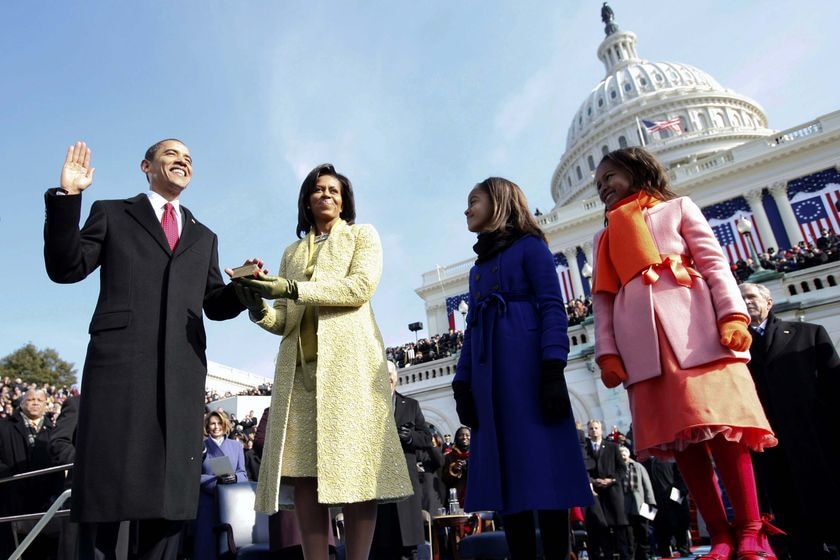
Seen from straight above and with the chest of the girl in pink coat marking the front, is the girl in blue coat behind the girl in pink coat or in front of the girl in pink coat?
in front

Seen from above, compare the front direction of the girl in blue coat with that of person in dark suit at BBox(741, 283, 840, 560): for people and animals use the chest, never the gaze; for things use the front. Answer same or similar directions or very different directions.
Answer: same or similar directions

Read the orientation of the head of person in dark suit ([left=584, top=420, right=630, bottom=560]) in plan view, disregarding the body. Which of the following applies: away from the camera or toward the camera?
toward the camera

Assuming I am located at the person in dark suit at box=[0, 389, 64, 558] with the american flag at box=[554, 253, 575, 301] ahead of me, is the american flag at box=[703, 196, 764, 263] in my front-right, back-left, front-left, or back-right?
front-right

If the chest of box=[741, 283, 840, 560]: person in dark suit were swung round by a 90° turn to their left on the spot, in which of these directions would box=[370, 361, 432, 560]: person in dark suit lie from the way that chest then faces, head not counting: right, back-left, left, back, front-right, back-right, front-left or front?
back-right

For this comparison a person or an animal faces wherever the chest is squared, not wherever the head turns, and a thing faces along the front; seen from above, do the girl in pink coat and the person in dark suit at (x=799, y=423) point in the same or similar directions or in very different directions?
same or similar directions

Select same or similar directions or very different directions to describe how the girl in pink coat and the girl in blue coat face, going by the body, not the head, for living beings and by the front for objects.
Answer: same or similar directions

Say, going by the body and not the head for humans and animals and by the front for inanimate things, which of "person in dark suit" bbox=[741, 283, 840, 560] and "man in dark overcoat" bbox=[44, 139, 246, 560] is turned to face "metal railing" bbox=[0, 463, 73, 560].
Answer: the person in dark suit

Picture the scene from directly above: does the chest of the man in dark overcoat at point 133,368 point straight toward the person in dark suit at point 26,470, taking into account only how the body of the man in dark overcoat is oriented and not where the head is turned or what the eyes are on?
no

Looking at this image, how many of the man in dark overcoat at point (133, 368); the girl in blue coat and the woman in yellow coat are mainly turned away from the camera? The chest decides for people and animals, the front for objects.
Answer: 0

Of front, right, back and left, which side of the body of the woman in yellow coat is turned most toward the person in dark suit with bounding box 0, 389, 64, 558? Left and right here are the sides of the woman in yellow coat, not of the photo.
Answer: right

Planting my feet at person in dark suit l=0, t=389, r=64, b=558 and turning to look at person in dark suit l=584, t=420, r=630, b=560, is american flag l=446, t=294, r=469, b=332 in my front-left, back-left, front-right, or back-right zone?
front-left

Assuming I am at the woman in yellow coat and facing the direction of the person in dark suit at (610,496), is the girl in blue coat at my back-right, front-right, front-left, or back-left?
front-right

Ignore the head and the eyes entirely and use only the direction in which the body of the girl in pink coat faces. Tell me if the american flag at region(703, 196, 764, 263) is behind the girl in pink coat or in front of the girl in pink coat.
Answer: behind

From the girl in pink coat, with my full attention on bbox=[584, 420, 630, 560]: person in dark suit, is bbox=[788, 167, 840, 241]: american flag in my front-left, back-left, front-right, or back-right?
front-right

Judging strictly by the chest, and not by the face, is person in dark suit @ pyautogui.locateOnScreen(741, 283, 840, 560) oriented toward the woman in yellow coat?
yes

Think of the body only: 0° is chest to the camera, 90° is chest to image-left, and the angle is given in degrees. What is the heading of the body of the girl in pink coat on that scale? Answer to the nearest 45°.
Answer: approximately 45°

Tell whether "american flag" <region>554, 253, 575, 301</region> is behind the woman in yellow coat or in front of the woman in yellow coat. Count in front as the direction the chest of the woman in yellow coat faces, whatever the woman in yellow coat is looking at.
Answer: behind

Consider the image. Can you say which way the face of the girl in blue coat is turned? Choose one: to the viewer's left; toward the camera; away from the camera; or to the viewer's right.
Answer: to the viewer's left

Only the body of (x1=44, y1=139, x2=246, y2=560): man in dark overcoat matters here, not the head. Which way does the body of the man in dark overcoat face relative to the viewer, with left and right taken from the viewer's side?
facing the viewer and to the right of the viewer
